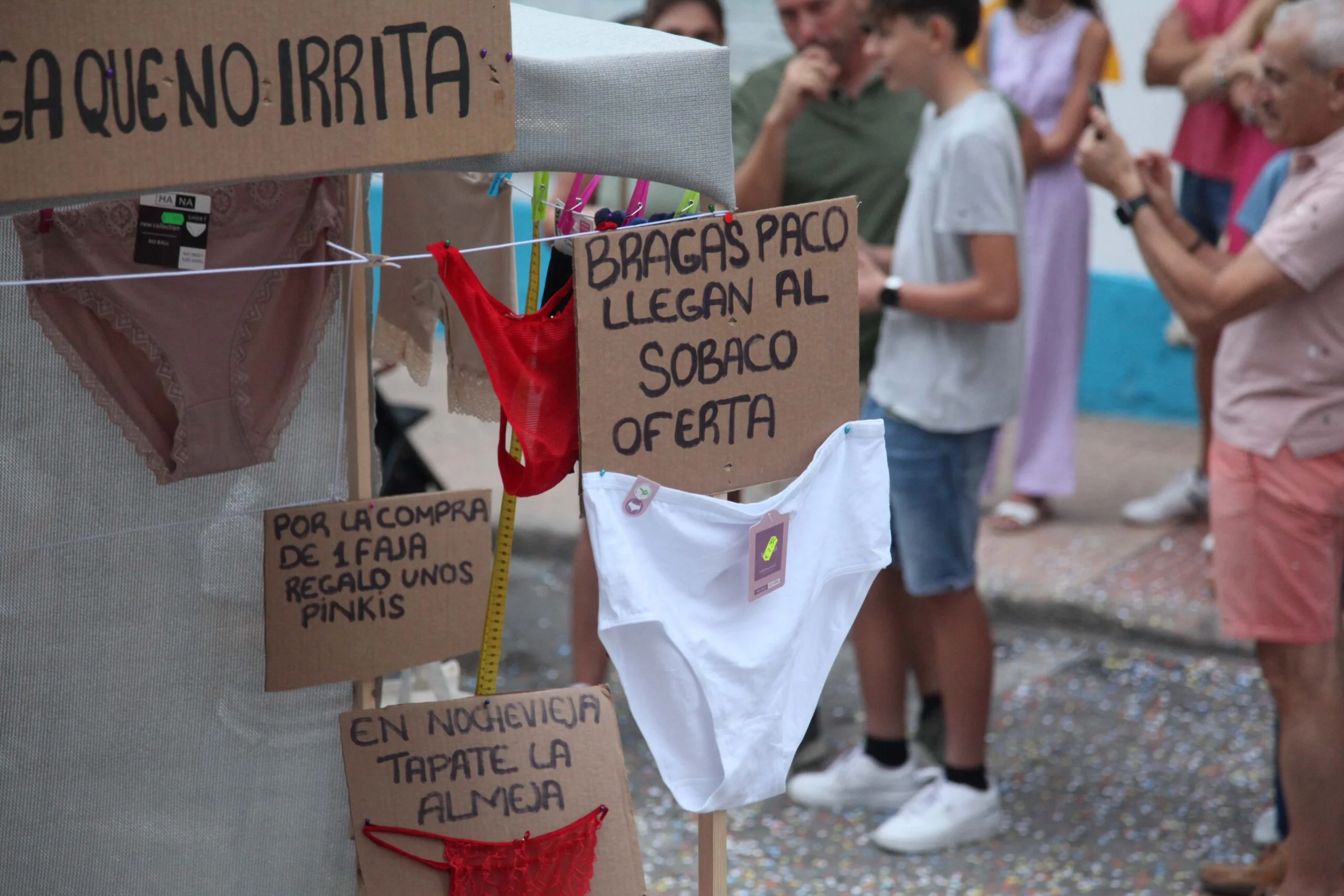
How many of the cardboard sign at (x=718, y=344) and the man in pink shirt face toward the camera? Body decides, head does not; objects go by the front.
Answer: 1

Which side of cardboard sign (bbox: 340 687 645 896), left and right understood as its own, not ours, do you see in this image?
front

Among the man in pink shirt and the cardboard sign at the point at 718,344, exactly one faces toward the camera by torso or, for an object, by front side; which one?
the cardboard sign

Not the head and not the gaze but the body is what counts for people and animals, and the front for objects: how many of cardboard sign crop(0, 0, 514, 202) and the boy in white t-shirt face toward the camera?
1

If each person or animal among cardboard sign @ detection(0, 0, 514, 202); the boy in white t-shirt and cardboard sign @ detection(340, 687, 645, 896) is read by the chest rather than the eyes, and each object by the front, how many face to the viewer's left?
1

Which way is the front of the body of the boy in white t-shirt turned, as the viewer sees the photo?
to the viewer's left

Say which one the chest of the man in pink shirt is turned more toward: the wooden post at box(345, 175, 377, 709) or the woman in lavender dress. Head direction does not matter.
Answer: the wooden post

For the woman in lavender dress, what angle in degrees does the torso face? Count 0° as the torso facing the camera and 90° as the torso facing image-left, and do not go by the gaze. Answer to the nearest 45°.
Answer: approximately 45°

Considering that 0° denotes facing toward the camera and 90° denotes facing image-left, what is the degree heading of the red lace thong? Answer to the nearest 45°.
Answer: approximately 0°

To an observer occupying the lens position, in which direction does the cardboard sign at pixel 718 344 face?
facing the viewer

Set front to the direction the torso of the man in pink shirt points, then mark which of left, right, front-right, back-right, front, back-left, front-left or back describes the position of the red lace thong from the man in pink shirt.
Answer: front-left

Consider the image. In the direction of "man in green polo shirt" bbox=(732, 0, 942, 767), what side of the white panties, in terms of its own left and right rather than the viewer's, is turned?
back

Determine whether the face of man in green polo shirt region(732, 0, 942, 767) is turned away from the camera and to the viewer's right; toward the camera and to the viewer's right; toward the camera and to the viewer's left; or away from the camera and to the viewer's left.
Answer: toward the camera and to the viewer's left
